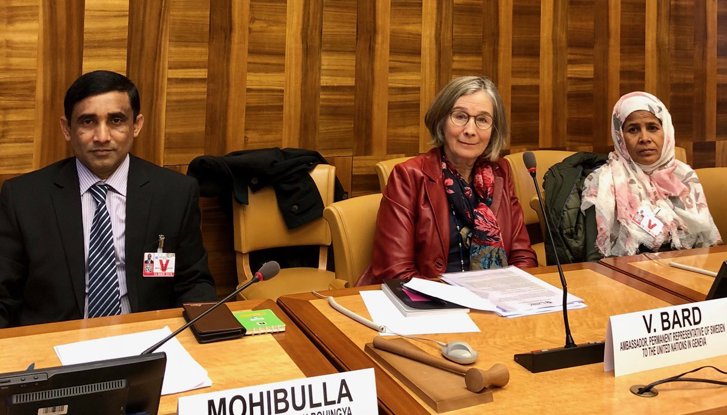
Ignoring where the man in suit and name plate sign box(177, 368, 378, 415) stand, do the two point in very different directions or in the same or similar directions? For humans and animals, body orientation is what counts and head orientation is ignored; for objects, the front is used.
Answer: same or similar directions

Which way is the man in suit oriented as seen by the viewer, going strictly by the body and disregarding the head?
toward the camera

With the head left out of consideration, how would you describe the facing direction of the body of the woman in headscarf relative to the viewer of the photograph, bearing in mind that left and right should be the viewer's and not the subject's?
facing the viewer

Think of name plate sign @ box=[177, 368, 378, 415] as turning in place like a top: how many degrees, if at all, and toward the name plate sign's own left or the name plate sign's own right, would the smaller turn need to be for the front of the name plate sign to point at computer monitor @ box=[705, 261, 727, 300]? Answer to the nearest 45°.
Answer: approximately 135° to the name plate sign's own left

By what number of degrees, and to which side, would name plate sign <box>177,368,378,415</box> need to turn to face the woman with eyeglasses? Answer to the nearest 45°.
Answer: approximately 180°

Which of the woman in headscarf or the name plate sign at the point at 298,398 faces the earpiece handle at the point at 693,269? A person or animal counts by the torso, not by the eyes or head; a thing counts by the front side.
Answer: the woman in headscarf

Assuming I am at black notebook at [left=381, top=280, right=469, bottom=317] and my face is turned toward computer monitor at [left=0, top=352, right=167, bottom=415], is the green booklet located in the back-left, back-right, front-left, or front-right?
front-right

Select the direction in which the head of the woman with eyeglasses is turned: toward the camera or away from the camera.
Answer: toward the camera

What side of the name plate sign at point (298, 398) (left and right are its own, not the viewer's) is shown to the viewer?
front

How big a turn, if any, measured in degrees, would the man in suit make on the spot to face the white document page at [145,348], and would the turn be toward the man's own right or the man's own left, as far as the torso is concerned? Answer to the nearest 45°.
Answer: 0° — they already face it

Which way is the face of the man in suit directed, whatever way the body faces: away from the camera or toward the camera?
toward the camera
